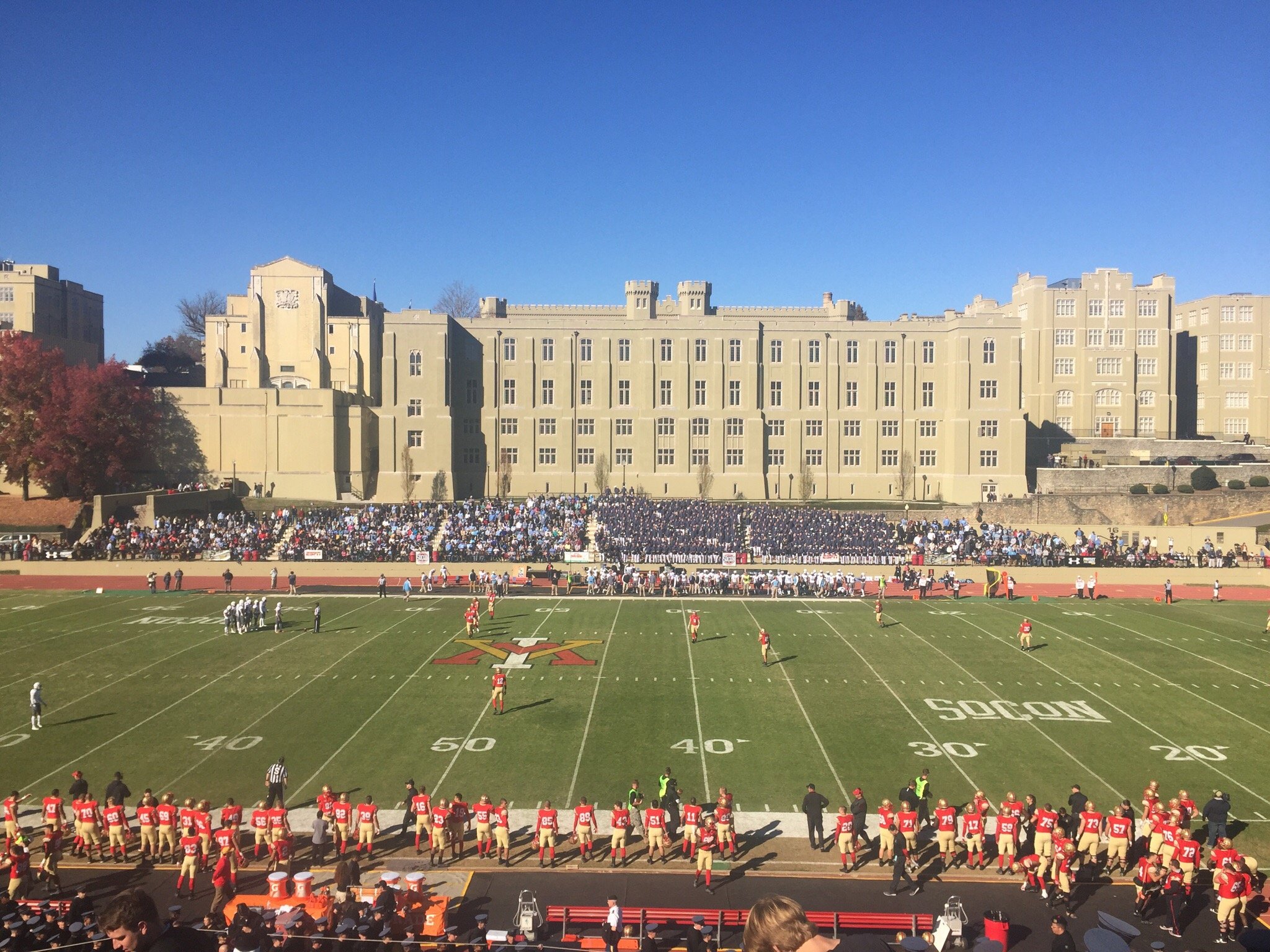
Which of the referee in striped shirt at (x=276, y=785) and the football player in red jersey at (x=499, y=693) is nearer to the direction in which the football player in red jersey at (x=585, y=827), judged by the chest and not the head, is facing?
the football player in red jersey

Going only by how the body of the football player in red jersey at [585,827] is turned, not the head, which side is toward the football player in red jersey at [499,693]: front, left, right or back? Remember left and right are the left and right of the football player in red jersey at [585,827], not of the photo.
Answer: front

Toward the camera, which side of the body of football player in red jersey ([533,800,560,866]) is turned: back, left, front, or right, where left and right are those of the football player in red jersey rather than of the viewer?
back

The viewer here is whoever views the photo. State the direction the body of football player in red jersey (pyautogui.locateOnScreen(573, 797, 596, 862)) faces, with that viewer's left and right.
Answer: facing away from the viewer

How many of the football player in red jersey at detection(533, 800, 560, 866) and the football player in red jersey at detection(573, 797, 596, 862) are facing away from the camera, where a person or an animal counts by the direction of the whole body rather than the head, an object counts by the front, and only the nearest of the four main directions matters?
2

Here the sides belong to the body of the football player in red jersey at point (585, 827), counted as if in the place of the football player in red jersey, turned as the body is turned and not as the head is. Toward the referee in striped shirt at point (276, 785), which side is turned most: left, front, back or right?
left

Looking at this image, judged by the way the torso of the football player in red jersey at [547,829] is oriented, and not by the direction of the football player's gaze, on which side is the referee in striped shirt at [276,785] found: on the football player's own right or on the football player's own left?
on the football player's own left
